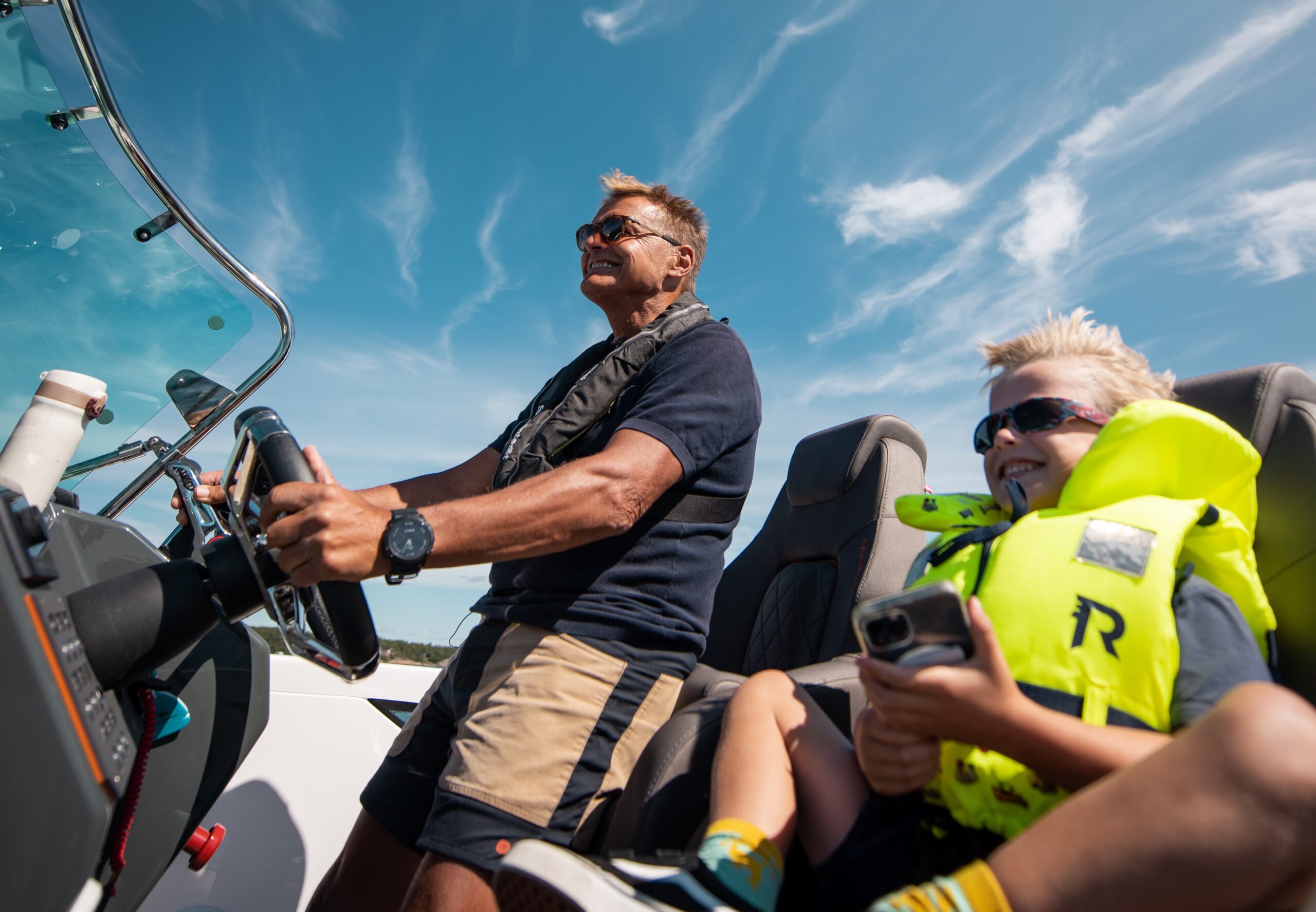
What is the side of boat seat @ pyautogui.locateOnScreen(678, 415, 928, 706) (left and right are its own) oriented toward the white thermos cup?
front

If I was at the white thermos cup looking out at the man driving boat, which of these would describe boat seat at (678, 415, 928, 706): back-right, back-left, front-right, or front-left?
front-left

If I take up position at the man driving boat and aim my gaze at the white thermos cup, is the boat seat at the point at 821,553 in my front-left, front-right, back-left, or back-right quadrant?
back-right

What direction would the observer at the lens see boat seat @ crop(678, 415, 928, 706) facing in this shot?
facing the viewer and to the left of the viewer

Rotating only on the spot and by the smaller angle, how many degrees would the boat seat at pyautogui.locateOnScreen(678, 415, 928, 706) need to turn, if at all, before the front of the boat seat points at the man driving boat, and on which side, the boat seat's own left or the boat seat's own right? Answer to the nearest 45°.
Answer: approximately 45° to the boat seat's own left
